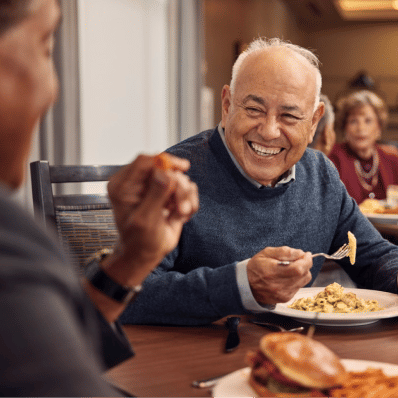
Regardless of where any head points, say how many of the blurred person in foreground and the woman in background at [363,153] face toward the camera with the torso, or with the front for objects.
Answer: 1

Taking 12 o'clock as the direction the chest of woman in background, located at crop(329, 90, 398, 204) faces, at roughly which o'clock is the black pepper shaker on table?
The black pepper shaker on table is roughly at 12 o'clock from the woman in background.

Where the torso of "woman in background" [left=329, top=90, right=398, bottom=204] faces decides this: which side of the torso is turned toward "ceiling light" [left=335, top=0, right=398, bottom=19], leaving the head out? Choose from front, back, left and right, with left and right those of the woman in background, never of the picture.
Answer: back

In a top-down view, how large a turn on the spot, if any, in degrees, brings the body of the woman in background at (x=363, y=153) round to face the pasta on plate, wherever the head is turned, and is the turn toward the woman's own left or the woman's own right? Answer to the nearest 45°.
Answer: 0° — they already face it

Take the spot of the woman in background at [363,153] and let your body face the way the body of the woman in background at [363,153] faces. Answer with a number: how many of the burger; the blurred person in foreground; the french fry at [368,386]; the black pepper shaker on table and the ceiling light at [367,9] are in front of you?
4

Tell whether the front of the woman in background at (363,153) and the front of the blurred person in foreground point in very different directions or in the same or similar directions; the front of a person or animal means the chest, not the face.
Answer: very different directions

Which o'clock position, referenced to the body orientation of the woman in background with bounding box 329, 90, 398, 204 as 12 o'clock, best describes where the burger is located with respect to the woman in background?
The burger is roughly at 12 o'clock from the woman in background.

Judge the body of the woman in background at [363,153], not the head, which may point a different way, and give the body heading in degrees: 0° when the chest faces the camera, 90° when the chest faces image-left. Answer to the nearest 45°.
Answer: approximately 0°

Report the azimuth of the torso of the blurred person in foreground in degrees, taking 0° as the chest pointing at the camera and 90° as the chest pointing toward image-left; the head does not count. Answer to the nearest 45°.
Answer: approximately 225°
